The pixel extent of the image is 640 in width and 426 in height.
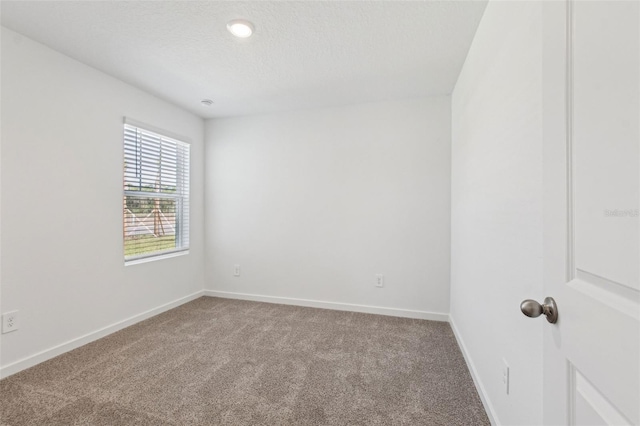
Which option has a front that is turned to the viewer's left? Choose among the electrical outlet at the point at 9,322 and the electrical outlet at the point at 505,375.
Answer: the electrical outlet at the point at 505,375

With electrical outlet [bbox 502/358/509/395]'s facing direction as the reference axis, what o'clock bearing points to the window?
The window is roughly at 12 o'clock from the electrical outlet.

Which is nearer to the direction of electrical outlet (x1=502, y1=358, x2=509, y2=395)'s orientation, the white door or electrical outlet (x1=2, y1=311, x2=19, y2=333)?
the electrical outlet

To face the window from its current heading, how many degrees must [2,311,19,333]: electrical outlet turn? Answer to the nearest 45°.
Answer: approximately 90° to its left

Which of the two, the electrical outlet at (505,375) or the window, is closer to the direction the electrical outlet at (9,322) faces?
the electrical outlet

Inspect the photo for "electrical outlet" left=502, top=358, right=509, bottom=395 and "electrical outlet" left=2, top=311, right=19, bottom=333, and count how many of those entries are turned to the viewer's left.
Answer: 1

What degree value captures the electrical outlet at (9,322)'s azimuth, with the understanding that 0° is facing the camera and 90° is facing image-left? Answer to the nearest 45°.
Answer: approximately 315°

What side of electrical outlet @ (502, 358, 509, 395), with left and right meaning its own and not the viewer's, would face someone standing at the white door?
left

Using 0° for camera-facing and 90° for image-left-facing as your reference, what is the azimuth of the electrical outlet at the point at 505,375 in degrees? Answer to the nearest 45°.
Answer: approximately 90°
